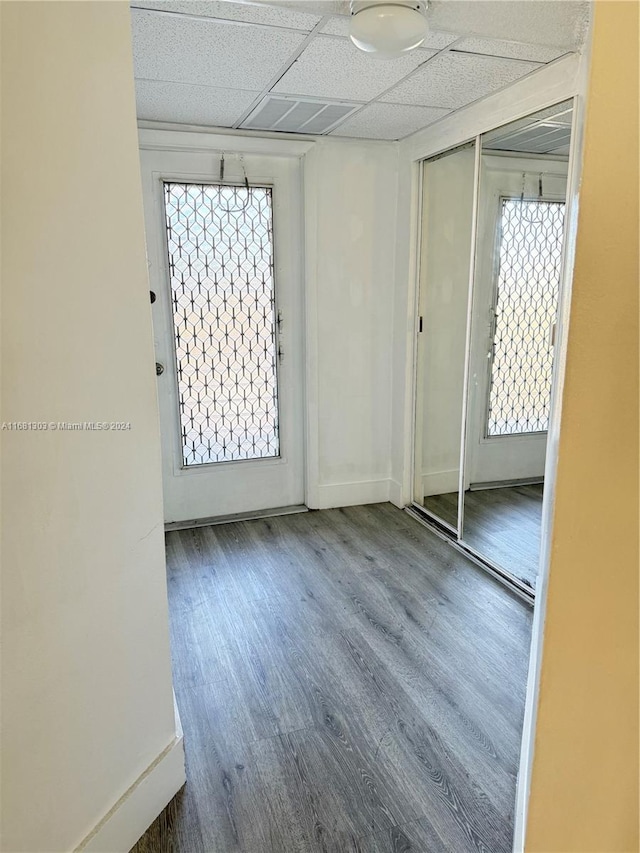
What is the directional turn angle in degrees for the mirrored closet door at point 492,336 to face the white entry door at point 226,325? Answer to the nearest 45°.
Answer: approximately 45° to its right

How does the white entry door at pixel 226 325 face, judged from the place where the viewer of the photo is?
facing the viewer

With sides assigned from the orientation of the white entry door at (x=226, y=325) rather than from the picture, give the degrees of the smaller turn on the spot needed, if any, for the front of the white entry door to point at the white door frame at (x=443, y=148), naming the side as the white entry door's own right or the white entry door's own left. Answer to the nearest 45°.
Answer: approximately 90° to the white entry door's own left

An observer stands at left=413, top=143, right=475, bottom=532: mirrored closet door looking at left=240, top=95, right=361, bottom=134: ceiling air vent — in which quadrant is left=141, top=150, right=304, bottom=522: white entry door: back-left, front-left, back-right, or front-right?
front-right

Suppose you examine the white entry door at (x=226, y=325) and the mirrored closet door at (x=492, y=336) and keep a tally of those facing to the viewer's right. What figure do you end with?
0

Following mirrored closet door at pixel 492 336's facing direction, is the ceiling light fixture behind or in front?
in front

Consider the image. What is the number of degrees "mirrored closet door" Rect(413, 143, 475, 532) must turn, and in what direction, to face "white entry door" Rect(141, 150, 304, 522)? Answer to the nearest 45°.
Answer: approximately 45° to its right

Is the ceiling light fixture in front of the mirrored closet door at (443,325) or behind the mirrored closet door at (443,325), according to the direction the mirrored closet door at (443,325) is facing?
in front

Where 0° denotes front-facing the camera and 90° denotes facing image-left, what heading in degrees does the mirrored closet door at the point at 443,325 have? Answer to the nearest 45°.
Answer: approximately 45°

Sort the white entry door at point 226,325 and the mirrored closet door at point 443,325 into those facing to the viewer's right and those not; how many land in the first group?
0
